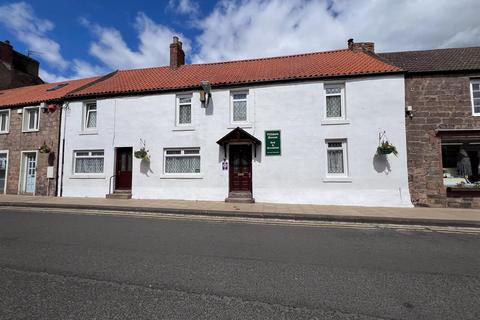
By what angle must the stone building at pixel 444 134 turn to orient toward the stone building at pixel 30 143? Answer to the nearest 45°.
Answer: approximately 45° to its right

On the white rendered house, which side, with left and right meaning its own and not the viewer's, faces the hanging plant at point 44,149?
right

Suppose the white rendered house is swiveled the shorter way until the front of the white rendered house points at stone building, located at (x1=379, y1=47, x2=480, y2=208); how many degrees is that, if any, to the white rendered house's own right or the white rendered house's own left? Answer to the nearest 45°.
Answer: approximately 90° to the white rendered house's own left

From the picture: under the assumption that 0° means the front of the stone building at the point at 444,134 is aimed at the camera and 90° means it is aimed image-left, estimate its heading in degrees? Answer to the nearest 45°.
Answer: approximately 0°

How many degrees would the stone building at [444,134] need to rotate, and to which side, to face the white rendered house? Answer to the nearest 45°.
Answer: approximately 45° to its right

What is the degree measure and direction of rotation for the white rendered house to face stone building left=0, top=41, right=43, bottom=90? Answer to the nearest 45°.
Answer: approximately 135° to its right

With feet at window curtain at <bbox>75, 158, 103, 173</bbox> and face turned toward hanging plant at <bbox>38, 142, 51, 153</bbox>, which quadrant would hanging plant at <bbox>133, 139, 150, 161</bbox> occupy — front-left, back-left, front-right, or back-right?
back-left

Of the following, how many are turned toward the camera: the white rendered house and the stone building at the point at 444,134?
2

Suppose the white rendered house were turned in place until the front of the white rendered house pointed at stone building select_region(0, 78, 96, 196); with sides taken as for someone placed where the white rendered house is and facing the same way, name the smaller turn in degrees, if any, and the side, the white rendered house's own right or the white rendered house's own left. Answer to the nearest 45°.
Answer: approximately 90° to the white rendered house's own right
